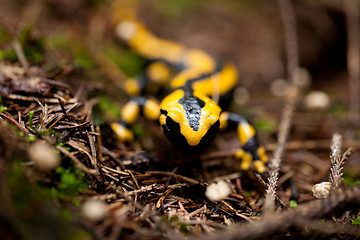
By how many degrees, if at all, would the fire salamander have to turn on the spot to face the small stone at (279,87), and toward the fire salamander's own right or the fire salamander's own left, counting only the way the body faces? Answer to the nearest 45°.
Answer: approximately 135° to the fire salamander's own left

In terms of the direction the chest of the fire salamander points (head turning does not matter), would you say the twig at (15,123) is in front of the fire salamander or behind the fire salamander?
in front

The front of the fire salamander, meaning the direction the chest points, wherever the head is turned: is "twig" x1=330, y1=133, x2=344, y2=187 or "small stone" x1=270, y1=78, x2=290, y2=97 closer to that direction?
the twig

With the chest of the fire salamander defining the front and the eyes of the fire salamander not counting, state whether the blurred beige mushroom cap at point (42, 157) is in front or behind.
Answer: in front

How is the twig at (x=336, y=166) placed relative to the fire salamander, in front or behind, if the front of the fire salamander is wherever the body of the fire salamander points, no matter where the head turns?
in front

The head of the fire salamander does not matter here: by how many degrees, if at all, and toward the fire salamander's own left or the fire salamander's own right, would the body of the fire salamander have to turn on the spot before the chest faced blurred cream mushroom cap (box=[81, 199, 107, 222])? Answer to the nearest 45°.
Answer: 0° — it already faces it

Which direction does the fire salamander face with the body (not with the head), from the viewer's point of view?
toward the camera
